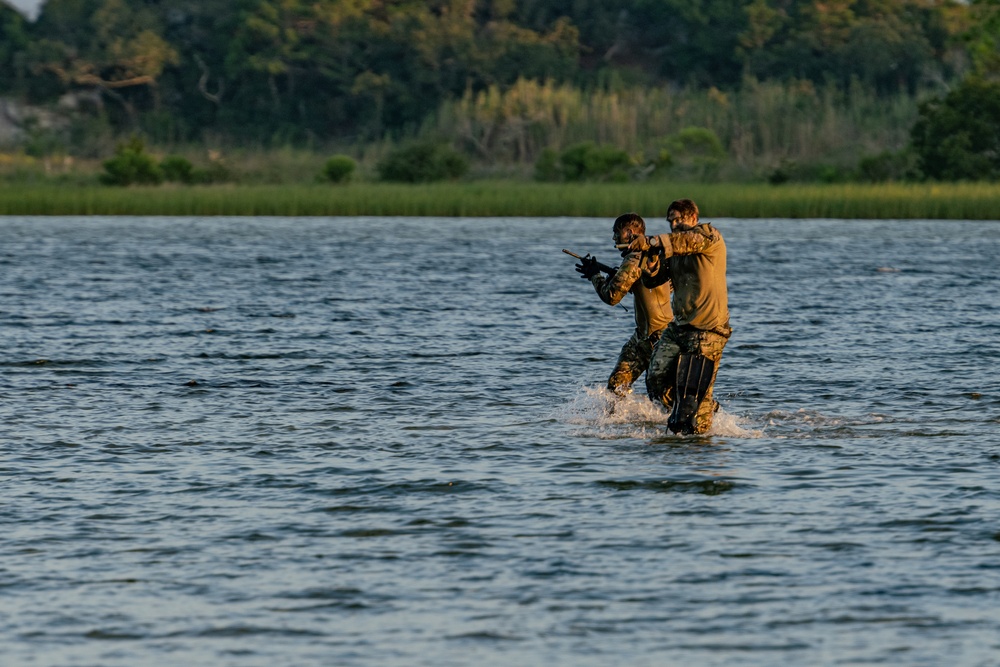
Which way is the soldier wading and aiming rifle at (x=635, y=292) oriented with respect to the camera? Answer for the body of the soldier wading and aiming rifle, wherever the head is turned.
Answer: to the viewer's left

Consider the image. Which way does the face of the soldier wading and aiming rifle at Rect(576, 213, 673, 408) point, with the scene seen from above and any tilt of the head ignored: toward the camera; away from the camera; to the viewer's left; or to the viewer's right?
to the viewer's left
